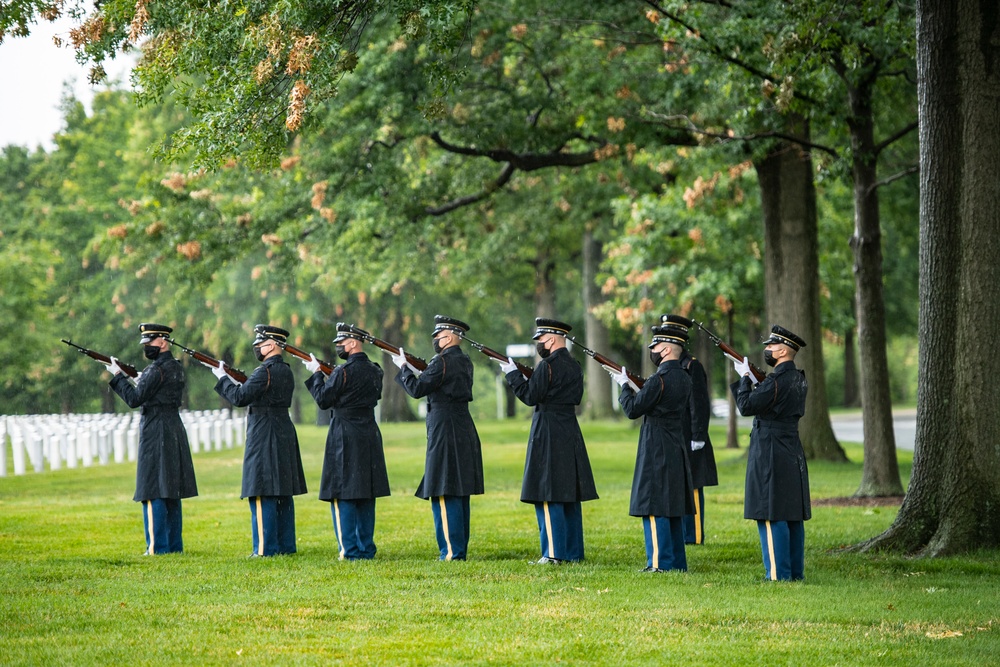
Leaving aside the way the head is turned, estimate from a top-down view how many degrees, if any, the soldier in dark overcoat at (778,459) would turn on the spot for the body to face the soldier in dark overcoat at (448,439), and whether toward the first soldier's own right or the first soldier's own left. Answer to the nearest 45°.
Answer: approximately 45° to the first soldier's own left

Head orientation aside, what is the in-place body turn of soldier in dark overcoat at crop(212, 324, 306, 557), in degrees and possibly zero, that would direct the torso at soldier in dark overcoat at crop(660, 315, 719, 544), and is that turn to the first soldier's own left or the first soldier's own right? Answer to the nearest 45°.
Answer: approximately 135° to the first soldier's own right

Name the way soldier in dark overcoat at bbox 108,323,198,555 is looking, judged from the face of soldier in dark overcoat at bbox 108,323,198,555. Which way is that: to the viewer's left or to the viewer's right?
to the viewer's left

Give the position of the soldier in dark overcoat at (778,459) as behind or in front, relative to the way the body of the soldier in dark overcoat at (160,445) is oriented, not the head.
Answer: behind

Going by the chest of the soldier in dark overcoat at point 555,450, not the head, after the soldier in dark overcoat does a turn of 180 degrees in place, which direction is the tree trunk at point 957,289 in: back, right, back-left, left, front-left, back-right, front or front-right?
front-left

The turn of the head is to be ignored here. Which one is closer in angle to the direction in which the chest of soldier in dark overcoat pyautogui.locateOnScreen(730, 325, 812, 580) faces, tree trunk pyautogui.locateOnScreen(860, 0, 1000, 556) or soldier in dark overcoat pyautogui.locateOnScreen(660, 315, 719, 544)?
the soldier in dark overcoat

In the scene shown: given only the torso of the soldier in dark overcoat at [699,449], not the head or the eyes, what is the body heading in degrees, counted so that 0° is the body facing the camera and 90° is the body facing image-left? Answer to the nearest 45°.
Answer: approximately 90°

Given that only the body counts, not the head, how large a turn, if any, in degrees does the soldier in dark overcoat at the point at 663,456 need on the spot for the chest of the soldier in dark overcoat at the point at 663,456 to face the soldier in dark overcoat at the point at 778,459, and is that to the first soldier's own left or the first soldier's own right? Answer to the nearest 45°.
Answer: approximately 180°

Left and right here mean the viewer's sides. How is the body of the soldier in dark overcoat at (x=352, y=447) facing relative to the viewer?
facing away from the viewer and to the left of the viewer

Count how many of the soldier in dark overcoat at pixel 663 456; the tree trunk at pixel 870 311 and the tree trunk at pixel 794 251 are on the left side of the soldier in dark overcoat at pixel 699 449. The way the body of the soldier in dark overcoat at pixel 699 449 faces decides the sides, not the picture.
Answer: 1

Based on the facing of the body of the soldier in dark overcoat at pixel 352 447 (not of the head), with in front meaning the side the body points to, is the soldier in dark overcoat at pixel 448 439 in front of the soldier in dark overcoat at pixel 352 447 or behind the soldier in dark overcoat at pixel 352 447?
behind
